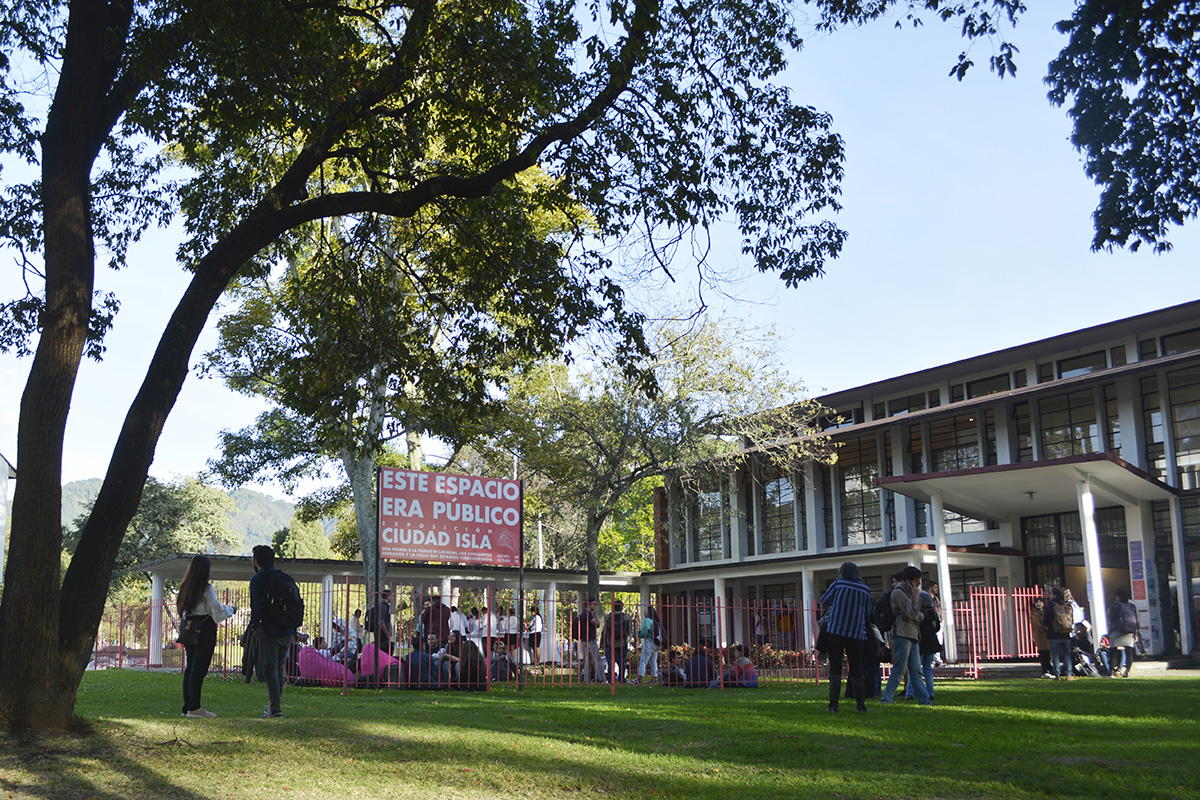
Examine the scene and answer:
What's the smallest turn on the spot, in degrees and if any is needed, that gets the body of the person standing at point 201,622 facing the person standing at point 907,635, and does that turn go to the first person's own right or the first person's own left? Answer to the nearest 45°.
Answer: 0° — they already face them

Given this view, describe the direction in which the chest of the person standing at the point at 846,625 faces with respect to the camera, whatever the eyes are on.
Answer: away from the camera

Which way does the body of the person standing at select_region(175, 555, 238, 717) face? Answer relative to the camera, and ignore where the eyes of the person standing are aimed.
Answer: to the viewer's right

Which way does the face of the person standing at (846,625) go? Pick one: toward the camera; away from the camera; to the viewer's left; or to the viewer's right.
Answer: away from the camera

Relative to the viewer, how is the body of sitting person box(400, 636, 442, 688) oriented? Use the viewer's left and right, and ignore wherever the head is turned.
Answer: facing away from the viewer

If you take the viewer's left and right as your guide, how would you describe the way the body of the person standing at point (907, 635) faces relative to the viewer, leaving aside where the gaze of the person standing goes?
facing to the right of the viewer

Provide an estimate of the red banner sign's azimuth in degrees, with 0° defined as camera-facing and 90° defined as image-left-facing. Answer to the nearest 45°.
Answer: approximately 0°

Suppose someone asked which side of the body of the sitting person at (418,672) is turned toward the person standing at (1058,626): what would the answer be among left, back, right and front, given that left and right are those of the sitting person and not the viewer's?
right

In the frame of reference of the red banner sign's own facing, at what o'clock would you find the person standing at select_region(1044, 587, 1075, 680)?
The person standing is roughly at 9 o'clock from the red banner sign.

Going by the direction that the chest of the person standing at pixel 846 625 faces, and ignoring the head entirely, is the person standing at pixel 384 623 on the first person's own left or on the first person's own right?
on the first person's own left

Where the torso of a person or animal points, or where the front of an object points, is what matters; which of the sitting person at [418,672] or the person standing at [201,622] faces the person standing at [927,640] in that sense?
the person standing at [201,622]
